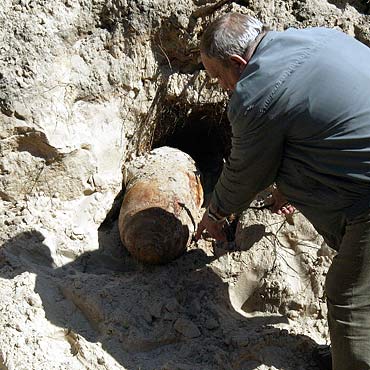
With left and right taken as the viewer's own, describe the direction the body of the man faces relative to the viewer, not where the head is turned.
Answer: facing away from the viewer and to the left of the viewer
